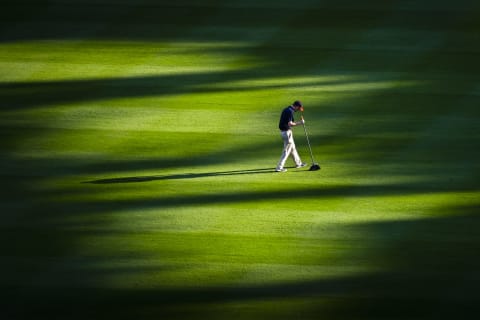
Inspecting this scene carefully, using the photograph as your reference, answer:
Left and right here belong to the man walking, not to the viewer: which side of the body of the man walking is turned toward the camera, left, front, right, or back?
right
